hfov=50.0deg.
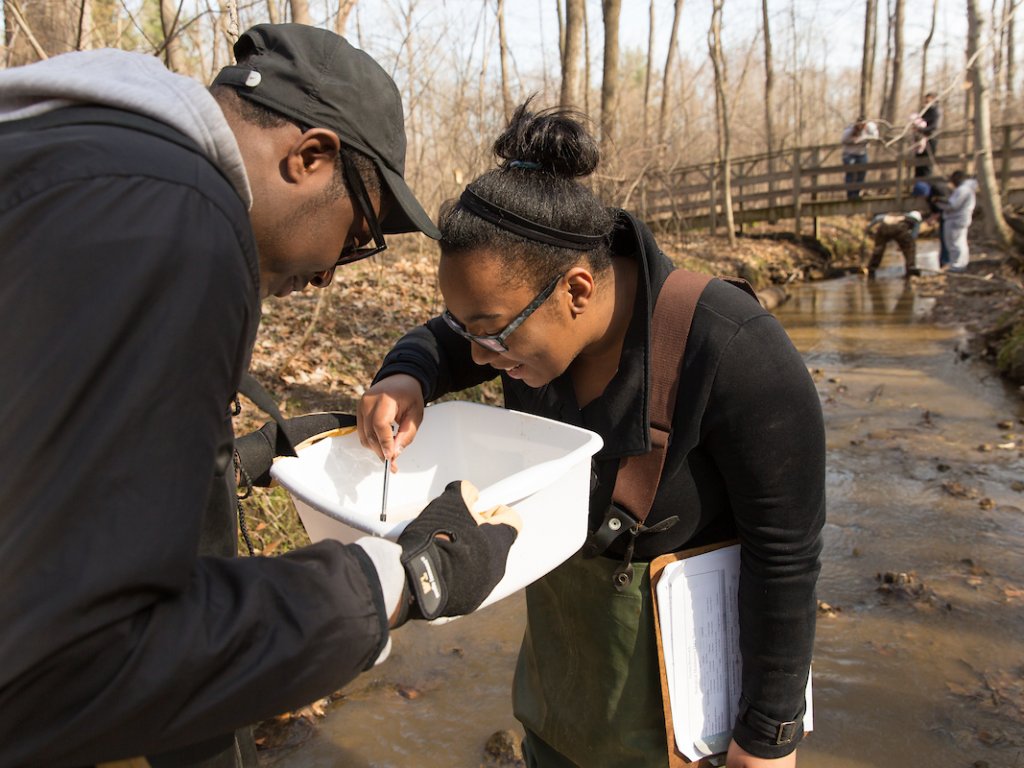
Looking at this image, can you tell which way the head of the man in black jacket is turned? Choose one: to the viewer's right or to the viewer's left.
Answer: to the viewer's right

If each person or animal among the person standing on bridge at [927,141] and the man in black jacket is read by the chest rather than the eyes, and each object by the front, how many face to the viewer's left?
1

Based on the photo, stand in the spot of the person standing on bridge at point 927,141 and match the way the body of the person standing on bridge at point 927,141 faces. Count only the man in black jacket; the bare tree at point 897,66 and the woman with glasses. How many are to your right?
1

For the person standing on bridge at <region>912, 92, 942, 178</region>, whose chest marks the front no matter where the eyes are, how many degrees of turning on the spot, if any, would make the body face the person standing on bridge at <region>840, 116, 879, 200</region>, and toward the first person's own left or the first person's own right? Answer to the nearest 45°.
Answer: approximately 45° to the first person's own right

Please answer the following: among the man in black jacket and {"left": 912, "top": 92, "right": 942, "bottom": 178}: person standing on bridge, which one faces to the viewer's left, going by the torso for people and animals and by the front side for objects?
the person standing on bridge

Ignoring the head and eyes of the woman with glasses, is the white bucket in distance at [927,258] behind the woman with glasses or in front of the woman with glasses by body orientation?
behind

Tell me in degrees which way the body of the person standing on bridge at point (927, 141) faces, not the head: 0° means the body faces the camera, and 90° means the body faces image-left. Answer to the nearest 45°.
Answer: approximately 90°

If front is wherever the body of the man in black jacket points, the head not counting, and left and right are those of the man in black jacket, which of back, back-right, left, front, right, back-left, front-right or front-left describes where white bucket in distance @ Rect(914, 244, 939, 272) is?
front-left

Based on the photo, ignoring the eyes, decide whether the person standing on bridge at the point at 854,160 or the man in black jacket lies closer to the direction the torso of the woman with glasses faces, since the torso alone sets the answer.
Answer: the man in black jacket

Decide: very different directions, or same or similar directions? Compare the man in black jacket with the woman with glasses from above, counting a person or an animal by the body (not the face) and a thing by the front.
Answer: very different directions

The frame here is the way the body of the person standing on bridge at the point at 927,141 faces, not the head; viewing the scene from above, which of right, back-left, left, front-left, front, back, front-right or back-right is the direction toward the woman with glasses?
left

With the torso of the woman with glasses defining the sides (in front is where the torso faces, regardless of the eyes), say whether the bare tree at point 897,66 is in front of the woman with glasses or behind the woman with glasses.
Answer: behind

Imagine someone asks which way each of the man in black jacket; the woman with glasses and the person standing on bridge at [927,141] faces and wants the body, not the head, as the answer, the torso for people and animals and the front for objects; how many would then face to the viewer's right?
1

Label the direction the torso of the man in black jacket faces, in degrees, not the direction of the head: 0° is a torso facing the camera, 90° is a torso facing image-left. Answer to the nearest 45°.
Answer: approximately 270°

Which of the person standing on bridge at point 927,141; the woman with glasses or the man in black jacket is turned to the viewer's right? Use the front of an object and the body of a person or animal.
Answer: the man in black jacket
